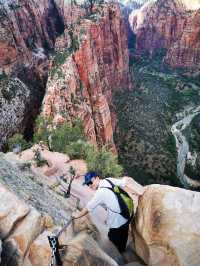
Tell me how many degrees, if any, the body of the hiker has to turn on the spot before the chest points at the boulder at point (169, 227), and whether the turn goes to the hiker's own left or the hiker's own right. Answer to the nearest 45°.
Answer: approximately 135° to the hiker's own left

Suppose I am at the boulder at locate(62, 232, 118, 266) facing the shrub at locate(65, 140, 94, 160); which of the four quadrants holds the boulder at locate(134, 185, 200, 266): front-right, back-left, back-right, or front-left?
front-right

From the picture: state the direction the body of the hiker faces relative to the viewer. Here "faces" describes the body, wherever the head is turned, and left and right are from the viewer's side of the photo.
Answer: facing to the left of the viewer

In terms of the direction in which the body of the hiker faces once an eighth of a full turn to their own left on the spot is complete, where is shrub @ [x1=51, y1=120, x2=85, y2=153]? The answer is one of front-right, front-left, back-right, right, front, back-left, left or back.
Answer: back-right

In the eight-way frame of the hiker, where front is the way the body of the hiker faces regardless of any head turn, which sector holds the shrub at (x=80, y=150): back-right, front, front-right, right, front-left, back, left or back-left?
right

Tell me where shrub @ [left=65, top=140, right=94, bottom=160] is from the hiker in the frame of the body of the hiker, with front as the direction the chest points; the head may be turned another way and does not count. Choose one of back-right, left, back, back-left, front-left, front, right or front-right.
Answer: right

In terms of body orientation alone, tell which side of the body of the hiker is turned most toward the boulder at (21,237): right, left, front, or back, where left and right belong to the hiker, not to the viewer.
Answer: front

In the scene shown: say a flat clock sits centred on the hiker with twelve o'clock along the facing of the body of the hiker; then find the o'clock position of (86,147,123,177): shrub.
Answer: The shrub is roughly at 3 o'clock from the hiker.

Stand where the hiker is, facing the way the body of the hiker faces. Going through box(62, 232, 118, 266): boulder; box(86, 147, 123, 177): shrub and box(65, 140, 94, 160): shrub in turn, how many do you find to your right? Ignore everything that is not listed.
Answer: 2

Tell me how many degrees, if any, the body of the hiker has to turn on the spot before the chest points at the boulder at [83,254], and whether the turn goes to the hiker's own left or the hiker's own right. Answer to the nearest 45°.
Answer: approximately 45° to the hiker's own left

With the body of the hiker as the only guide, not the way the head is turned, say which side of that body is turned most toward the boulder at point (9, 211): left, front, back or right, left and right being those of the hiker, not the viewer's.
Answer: front
